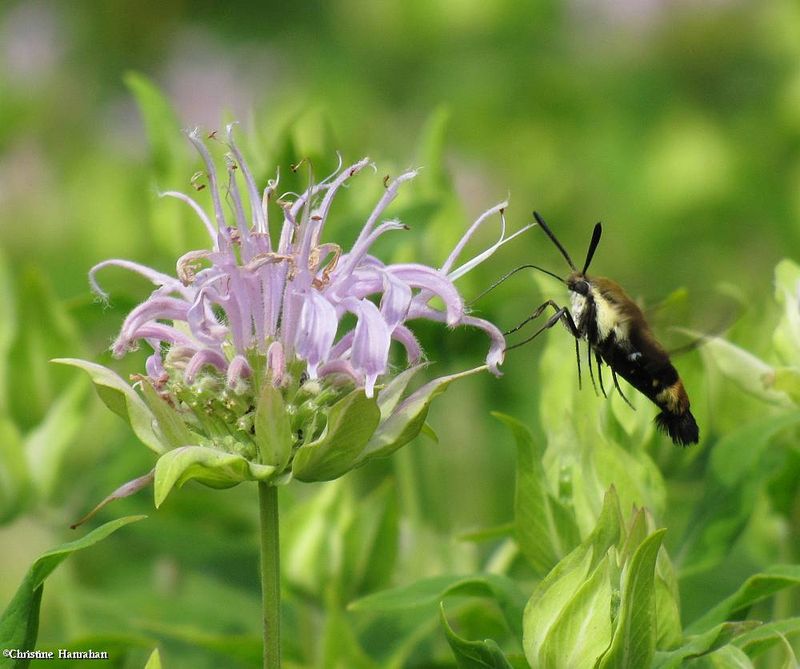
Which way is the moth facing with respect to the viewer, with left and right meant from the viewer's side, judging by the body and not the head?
facing to the left of the viewer

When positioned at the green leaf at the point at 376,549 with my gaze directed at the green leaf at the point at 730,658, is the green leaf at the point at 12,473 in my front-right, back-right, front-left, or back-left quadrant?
back-right

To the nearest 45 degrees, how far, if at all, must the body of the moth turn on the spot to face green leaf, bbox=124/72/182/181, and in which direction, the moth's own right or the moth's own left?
0° — it already faces it

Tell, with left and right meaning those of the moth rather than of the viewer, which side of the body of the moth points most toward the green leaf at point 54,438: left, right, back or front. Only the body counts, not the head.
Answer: front

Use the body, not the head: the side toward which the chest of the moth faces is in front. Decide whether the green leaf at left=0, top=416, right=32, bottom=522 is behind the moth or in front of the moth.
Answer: in front
